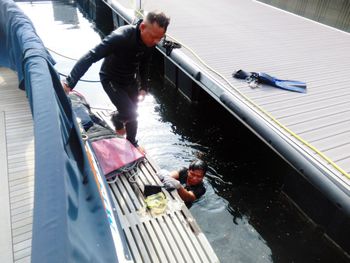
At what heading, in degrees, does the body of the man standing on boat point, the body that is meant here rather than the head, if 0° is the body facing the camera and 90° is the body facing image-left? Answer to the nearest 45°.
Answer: approximately 315°

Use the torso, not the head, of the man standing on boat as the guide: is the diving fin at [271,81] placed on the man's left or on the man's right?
on the man's left

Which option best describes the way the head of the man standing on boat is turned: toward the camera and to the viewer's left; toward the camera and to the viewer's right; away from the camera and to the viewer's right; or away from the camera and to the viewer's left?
toward the camera and to the viewer's right

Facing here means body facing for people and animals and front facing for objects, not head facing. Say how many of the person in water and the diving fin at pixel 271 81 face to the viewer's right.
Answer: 1

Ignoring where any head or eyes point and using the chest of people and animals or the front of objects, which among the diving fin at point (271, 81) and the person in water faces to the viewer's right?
the diving fin

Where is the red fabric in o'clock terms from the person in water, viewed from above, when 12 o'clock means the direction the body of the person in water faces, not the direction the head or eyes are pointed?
The red fabric is roughly at 1 o'clock from the person in water.

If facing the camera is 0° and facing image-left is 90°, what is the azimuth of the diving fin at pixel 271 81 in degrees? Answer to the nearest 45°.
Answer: approximately 270°

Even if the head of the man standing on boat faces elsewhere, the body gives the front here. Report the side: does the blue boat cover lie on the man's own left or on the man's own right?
on the man's own right

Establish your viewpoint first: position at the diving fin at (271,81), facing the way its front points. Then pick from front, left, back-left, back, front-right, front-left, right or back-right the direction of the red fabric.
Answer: back-right

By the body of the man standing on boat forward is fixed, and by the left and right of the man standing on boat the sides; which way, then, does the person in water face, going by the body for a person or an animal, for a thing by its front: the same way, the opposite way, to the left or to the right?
to the right
